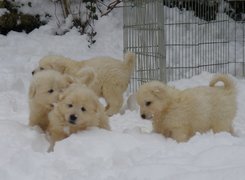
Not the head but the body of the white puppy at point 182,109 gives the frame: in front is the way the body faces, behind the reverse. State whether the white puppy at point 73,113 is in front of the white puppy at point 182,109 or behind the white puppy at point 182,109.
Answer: in front

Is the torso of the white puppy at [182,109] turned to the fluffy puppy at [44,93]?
yes

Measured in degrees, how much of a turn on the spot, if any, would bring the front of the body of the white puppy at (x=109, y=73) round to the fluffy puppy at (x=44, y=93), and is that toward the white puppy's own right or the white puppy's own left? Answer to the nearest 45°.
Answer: approximately 45° to the white puppy's own left

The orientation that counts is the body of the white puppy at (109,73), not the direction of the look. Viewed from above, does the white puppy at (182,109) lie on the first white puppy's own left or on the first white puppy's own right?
on the first white puppy's own left

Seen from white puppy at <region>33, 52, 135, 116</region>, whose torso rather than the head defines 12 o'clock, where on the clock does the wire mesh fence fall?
The wire mesh fence is roughly at 4 o'clock from the white puppy.

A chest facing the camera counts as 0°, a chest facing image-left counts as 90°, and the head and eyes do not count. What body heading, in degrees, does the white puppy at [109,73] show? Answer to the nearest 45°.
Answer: approximately 90°

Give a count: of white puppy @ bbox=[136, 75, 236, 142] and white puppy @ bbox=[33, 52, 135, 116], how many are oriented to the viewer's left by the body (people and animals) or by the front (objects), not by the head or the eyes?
2

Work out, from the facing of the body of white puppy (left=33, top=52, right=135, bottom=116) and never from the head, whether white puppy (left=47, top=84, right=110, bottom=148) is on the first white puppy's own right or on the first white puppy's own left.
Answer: on the first white puppy's own left

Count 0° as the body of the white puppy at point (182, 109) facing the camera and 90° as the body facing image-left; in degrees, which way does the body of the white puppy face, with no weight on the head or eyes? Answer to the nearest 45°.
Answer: approximately 90°
